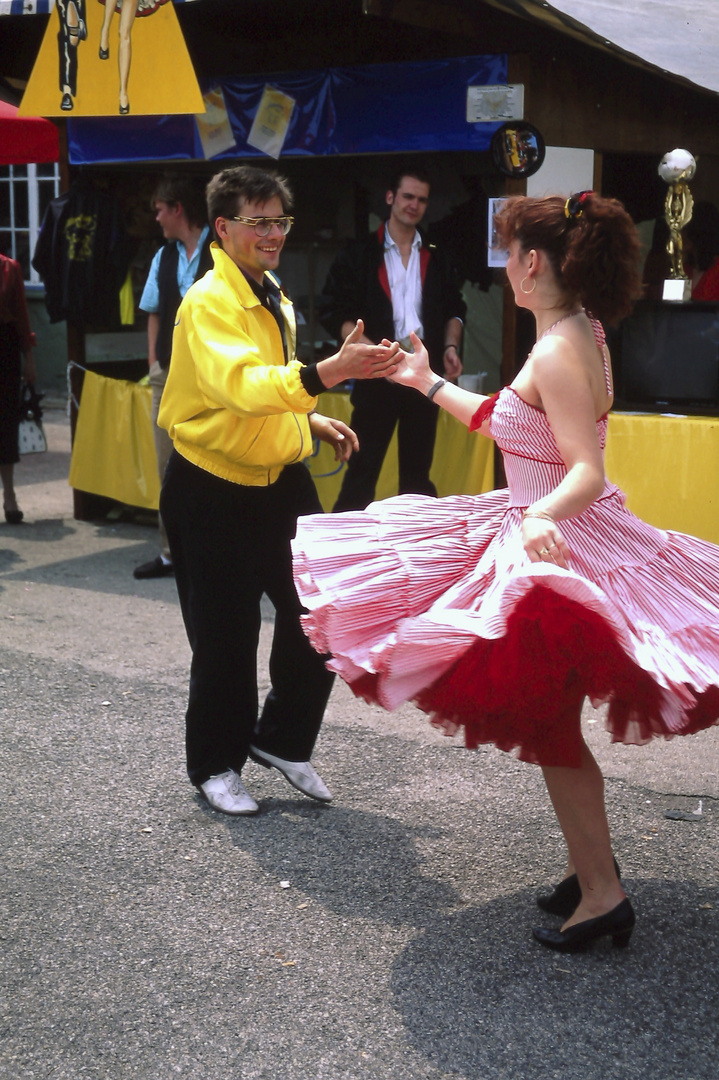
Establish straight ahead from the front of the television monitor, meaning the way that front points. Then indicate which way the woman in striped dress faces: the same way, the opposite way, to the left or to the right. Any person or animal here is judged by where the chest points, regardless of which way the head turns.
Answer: to the right

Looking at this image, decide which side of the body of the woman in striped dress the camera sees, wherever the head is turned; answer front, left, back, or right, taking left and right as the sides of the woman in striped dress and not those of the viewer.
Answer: left

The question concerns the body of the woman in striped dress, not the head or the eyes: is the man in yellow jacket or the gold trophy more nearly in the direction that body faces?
the man in yellow jacket

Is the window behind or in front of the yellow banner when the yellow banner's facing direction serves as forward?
behind

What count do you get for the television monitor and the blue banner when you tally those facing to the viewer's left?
0

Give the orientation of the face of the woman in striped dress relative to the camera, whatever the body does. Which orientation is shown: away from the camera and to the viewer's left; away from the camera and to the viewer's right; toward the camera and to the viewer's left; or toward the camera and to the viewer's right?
away from the camera and to the viewer's left

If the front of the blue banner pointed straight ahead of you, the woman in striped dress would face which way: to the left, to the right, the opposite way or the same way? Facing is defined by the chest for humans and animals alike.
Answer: to the right

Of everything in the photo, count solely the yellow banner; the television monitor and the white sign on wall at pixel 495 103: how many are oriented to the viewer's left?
0

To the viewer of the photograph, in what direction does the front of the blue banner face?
facing the viewer

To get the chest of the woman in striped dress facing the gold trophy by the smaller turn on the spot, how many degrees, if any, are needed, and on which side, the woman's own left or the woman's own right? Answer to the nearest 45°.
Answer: approximately 90° to the woman's own right

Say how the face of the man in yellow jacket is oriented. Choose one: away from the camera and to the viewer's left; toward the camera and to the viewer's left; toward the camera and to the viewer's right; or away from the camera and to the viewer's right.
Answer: toward the camera and to the viewer's right

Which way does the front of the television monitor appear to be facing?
toward the camera

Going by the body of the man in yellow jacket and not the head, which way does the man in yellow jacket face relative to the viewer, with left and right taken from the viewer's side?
facing the viewer and to the right of the viewer
